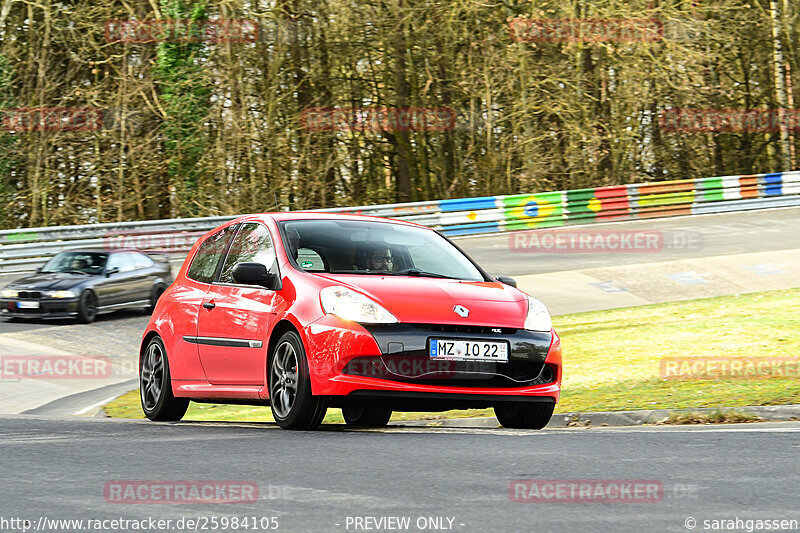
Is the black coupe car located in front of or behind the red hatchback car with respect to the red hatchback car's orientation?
behind

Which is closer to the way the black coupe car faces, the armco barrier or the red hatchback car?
the red hatchback car

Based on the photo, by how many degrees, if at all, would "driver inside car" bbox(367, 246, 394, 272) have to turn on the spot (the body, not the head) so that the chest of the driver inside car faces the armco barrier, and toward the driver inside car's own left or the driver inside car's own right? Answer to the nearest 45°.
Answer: approximately 135° to the driver inside car's own left

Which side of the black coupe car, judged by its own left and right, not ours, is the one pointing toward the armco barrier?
back

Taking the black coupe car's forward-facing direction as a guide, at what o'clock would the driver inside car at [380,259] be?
The driver inside car is roughly at 10 o'clock from the black coupe car.

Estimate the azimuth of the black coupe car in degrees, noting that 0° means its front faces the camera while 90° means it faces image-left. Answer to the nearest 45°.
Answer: approximately 45°

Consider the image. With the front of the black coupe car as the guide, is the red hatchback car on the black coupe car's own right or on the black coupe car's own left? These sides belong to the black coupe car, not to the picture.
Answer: on the black coupe car's own left

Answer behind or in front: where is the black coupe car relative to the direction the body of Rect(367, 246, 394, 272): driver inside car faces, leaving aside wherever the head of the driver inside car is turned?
behind

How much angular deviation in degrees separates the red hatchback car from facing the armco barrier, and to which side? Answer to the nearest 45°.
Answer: approximately 135° to its left
